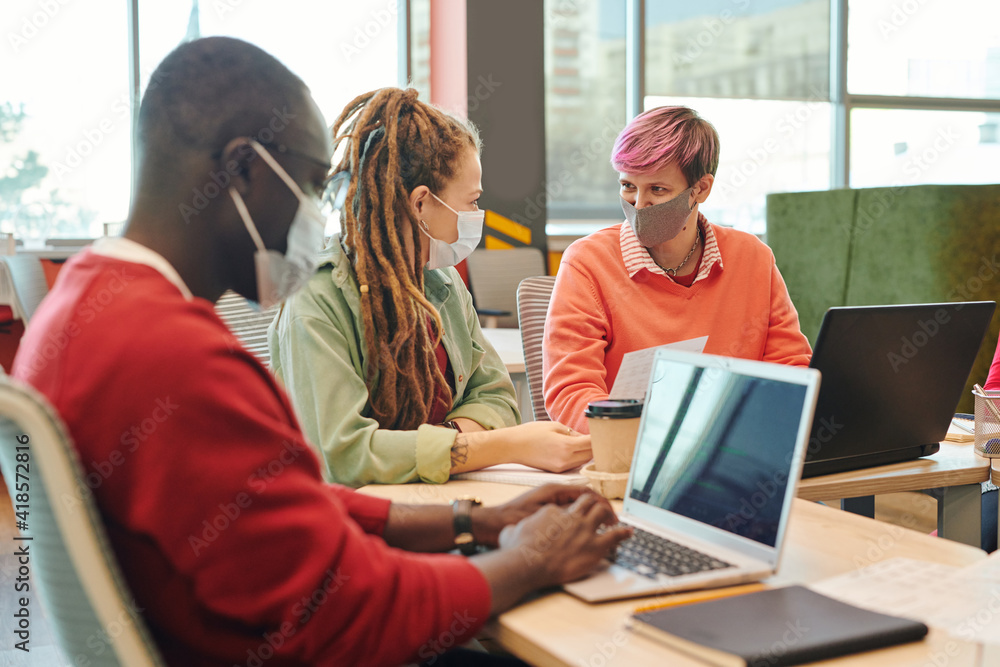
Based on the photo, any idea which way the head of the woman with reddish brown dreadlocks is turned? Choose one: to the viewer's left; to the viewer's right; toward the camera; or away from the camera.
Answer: to the viewer's right

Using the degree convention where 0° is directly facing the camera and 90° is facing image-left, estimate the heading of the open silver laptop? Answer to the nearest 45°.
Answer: approximately 45°

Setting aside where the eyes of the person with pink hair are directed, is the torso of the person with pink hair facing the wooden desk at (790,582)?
yes

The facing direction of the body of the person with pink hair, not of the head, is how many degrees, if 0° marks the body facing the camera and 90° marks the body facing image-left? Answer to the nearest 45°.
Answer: approximately 0°

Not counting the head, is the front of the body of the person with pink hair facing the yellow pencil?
yes

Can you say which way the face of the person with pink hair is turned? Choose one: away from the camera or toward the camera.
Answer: toward the camera

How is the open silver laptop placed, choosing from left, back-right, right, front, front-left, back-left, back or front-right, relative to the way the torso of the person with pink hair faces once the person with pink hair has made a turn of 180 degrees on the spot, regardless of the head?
back

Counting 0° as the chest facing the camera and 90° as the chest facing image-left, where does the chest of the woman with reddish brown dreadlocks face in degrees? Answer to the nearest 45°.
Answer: approximately 315°

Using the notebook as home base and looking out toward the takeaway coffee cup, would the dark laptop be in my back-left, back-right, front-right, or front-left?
front-right
